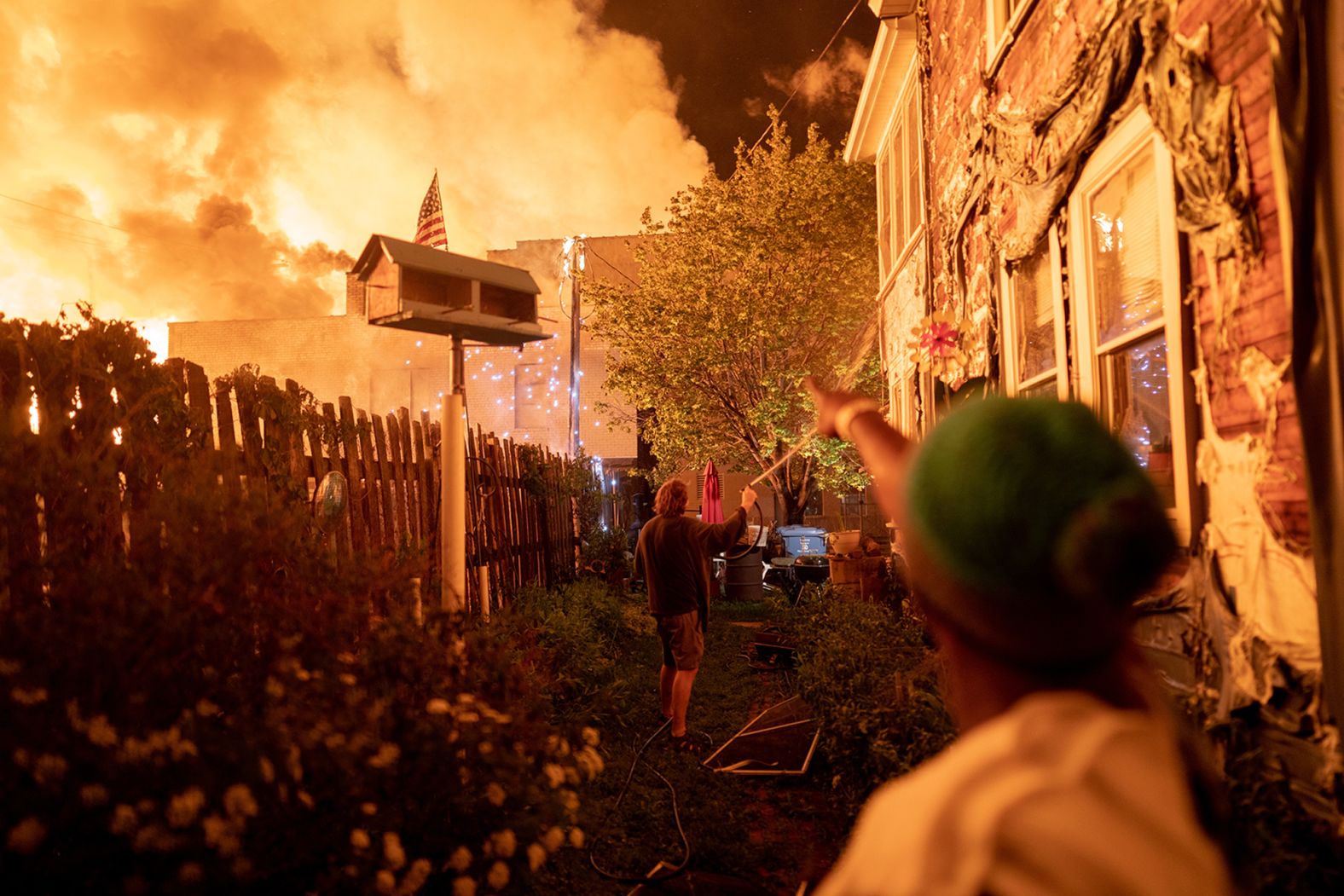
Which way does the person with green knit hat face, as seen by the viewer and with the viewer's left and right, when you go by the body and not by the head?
facing away from the viewer and to the left of the viewer

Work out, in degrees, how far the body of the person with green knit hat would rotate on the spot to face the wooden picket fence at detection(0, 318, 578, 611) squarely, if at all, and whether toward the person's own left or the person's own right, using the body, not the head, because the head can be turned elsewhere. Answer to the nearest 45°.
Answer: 0° — they already face it

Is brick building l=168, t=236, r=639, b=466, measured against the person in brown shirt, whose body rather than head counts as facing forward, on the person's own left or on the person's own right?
on the person's own left

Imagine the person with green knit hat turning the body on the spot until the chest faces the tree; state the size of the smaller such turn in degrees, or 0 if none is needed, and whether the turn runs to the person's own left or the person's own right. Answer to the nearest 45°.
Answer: approximately 45° to the person's own right

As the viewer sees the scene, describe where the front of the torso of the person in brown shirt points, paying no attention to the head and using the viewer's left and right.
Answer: facing away from the viewer and to the right of the viewer

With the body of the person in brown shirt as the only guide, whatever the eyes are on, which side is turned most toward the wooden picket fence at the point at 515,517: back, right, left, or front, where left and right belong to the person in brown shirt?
left
